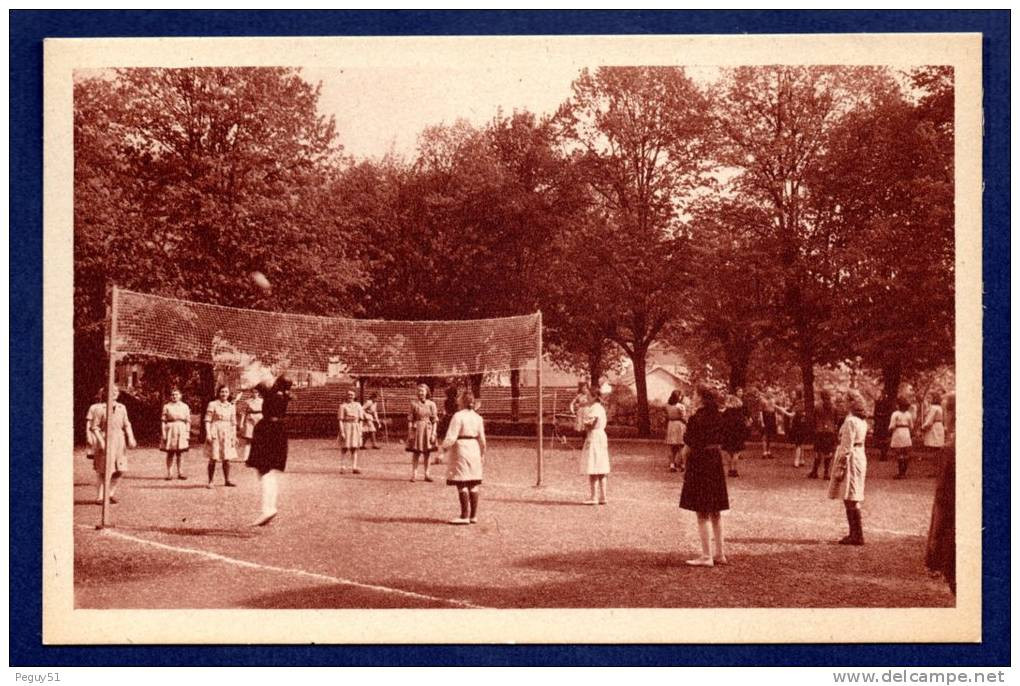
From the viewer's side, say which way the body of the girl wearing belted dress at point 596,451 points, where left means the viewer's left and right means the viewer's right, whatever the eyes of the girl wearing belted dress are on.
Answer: facing to the left of the viewer

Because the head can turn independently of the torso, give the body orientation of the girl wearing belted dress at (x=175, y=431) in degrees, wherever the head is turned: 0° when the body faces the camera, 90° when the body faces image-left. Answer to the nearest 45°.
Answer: approximately 0°

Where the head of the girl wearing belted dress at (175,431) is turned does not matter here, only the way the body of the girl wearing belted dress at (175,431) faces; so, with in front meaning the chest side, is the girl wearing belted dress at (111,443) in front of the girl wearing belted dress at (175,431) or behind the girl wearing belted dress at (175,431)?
in front

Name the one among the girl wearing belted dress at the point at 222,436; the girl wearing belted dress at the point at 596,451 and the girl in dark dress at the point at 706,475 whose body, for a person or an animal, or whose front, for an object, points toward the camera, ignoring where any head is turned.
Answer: the girl wearing belted dress at the point at 222,436

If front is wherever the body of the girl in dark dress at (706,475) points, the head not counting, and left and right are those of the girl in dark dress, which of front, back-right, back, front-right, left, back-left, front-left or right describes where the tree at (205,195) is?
front-left

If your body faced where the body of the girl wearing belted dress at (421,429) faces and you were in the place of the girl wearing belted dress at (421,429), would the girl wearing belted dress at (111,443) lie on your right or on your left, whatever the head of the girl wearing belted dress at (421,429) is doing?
on your right
